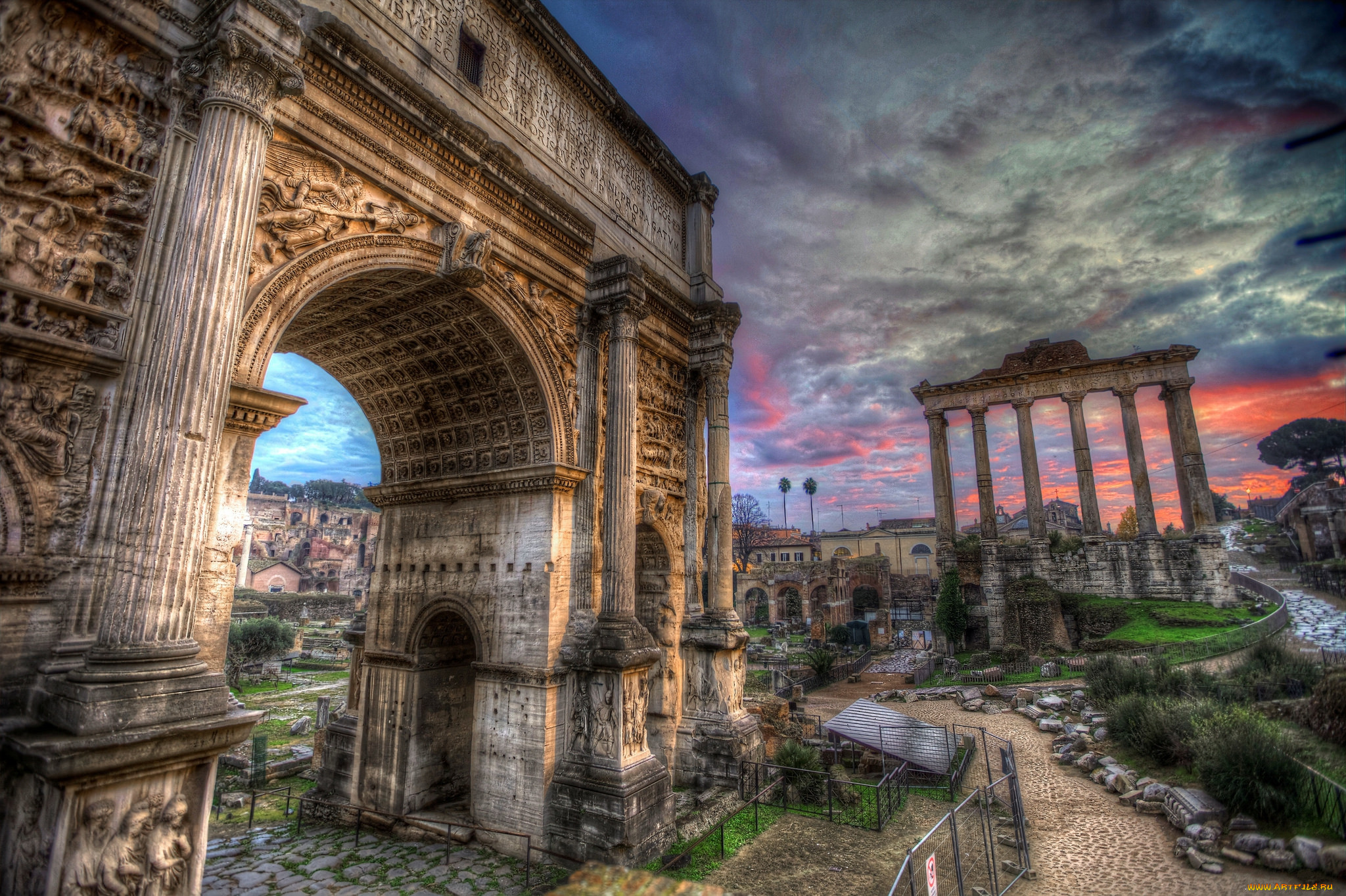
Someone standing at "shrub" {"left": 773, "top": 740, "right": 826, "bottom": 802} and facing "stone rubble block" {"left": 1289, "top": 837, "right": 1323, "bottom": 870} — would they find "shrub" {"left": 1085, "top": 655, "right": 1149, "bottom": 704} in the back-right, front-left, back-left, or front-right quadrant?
front-left

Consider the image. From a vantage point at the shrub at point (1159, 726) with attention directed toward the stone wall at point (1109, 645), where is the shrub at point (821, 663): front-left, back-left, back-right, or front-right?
front-left

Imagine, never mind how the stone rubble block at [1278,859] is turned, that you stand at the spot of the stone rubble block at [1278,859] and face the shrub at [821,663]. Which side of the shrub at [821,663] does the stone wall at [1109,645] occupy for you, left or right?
right
